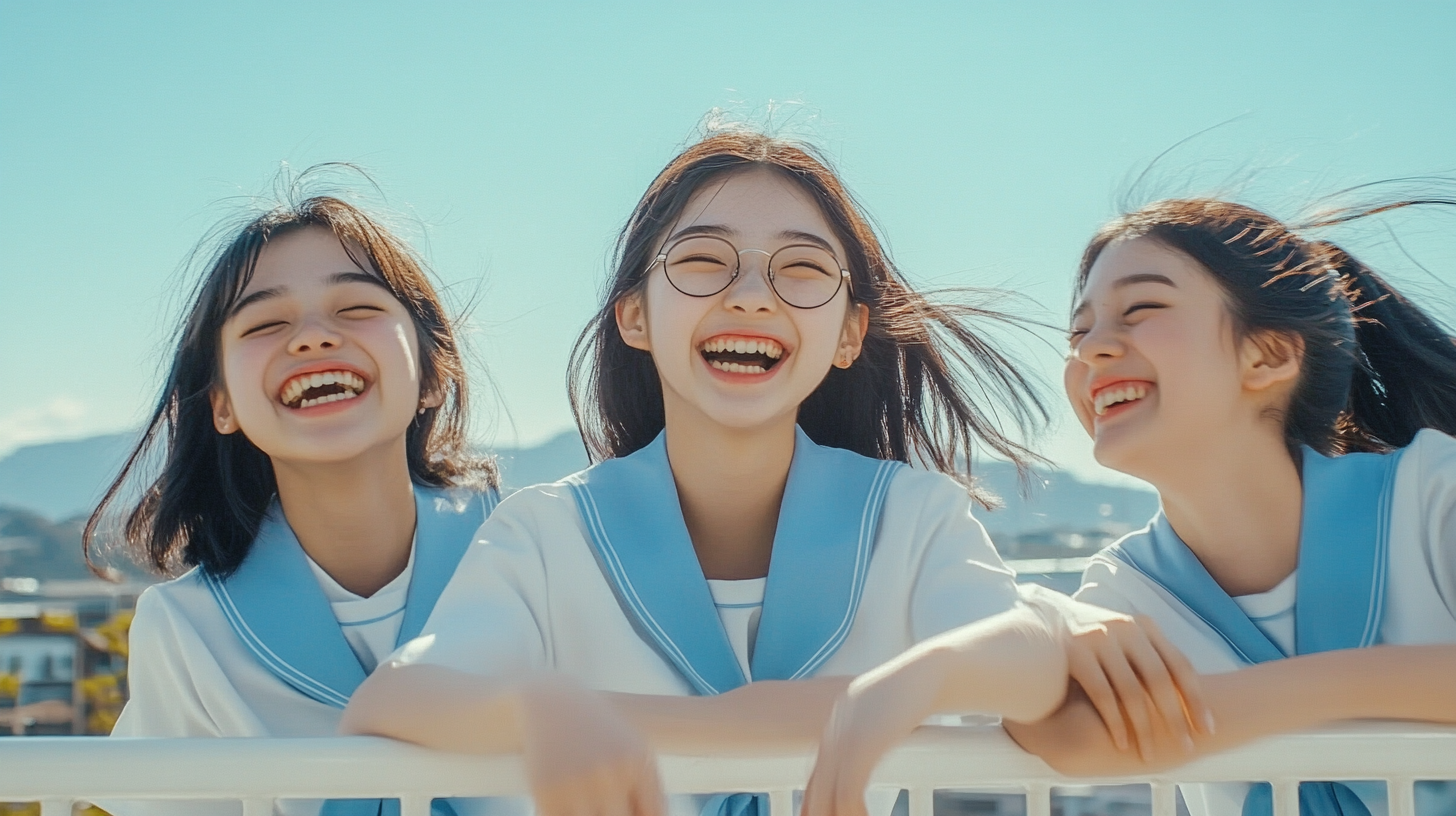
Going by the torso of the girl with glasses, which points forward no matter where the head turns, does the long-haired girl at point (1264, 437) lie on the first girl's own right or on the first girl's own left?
on the first girl's own left

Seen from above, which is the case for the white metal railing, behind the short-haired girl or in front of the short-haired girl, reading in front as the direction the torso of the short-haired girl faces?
in front

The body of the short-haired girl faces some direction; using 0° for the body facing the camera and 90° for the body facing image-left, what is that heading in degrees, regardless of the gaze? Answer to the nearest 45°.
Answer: approximately 0°

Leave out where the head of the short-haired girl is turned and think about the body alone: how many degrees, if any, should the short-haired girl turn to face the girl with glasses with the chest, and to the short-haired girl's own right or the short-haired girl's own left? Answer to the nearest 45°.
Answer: approximately 45° to the short-haired girl's own left

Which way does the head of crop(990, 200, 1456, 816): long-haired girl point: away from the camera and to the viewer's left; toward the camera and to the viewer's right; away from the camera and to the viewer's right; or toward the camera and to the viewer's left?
toward the camera and to the viewer's left

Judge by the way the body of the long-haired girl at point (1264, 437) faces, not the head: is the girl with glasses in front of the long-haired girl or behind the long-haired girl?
in front

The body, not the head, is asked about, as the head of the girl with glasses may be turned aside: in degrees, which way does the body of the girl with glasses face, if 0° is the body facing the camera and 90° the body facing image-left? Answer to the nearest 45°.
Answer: approximately 0°

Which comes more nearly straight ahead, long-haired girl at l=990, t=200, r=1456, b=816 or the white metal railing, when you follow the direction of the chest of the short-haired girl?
the white metal railing

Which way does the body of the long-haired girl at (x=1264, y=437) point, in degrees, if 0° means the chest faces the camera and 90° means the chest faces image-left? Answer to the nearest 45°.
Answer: approximately 45°

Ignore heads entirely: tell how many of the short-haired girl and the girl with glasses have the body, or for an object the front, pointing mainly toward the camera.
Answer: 2

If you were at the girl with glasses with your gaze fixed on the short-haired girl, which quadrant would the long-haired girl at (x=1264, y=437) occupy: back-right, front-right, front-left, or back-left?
back-right
